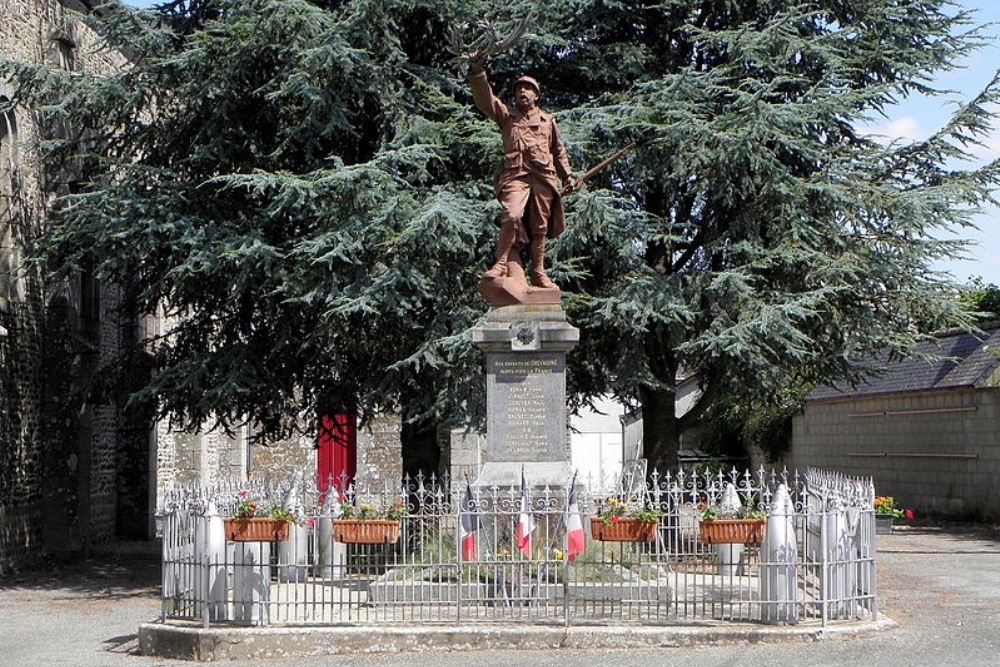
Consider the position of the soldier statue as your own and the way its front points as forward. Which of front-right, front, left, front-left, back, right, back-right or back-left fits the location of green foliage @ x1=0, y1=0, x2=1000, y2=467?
back

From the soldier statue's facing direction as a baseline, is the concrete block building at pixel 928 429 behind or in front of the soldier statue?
behind

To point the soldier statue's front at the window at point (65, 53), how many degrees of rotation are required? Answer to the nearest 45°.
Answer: approximately 135° to its right

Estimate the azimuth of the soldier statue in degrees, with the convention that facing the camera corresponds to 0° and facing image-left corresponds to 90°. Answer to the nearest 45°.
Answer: approximately 0°

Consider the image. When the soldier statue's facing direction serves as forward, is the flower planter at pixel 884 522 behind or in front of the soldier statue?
behind
